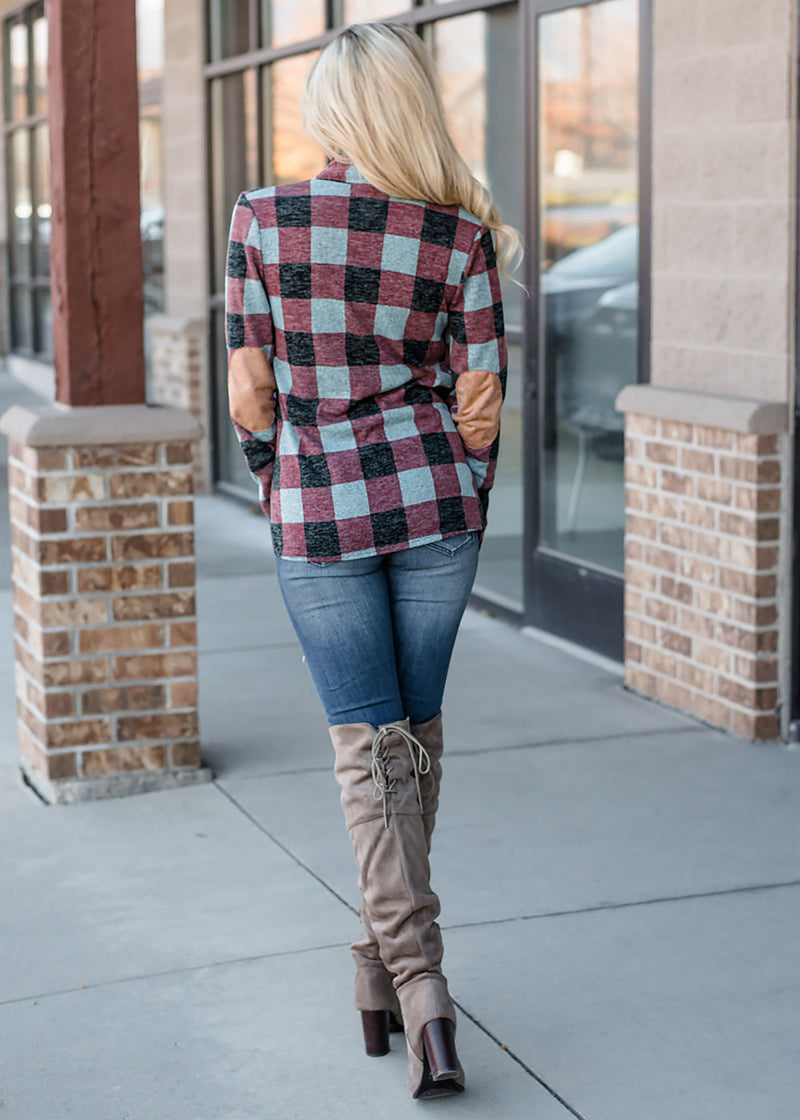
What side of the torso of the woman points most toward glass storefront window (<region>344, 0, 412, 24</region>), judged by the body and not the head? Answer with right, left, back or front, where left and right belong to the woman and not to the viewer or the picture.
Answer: front

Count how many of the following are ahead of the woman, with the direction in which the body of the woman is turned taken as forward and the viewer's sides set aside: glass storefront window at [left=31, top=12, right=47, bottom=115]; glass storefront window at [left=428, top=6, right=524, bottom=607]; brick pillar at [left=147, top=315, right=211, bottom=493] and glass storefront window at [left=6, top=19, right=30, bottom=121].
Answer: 4

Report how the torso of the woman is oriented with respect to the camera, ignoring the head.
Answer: away from the camera

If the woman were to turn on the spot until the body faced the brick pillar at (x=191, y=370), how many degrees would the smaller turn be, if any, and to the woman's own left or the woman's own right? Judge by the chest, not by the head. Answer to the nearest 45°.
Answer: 0° — they already face it

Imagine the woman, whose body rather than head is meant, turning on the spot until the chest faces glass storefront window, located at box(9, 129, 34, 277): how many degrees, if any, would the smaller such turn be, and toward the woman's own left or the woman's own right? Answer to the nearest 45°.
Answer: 0° — they already face it

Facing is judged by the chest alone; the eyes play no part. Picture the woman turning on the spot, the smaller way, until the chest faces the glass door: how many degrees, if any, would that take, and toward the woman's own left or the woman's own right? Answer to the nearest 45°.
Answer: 0° — they already face it

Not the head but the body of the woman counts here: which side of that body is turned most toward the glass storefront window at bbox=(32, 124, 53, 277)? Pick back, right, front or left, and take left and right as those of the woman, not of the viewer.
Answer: front

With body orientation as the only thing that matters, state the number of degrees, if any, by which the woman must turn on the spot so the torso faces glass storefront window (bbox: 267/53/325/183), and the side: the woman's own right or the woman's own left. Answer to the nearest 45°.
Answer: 0° — they already face it

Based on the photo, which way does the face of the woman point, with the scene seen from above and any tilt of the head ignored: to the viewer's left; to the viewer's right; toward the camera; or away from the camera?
away from the camera

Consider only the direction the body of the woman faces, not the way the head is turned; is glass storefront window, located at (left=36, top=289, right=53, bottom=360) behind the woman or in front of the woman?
in front

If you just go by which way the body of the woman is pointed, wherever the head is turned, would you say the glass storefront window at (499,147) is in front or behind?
in front

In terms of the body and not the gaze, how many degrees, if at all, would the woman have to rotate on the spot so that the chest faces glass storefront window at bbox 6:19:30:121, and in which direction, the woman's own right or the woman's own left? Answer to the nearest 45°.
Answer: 0° — they already face it
